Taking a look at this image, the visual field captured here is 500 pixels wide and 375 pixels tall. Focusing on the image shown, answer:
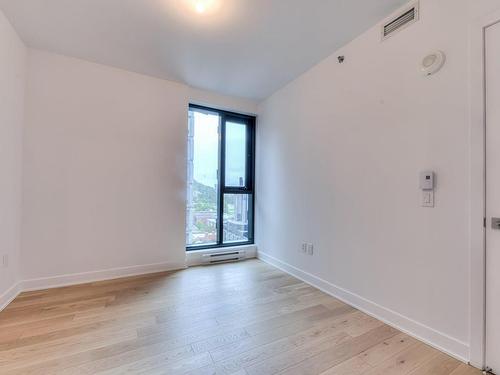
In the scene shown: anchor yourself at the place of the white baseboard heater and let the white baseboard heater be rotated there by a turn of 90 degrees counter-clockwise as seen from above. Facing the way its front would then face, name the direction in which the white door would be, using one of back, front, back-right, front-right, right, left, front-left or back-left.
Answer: right

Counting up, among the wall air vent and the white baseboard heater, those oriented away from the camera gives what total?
0

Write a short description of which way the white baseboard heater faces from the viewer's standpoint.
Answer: facing the viewer and to the right of the viewer

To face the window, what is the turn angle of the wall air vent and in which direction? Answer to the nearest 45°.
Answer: approximately 45° to its right

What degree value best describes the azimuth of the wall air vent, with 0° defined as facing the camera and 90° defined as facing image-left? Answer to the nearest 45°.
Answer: approximately 45°

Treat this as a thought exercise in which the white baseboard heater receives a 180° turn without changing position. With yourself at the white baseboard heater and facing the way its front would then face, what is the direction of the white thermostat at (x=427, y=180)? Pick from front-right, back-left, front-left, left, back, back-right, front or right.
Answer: back
